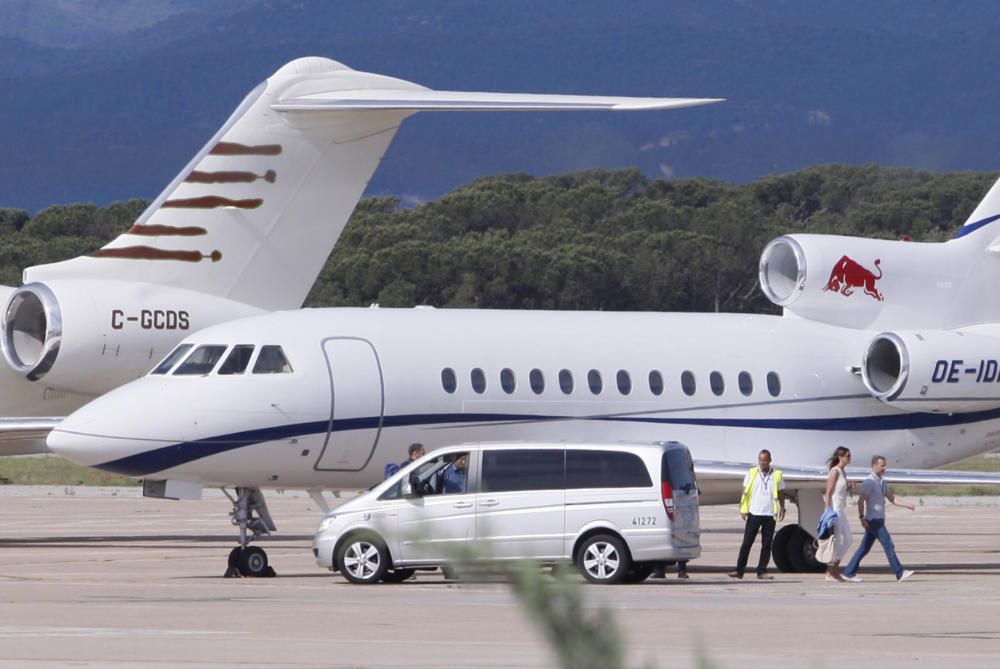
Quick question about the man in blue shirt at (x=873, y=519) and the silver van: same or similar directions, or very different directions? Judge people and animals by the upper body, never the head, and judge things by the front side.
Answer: very different directions

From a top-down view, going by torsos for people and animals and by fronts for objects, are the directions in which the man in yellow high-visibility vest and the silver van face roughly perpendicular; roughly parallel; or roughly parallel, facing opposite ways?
roughly perpendicular

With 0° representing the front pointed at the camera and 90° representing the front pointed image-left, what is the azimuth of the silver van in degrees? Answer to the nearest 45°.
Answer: approximately 90°

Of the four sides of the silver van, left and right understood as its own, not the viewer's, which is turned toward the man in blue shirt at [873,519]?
back

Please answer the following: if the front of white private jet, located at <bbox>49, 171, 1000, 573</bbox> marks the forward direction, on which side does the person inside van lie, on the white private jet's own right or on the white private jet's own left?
on the white private jet's own left

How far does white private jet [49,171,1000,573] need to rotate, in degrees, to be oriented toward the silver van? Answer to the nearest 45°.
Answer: approximately 90° to its left

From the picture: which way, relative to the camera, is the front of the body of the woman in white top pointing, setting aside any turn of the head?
to the viewer's right

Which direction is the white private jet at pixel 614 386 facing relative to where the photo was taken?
to the viewer's left
